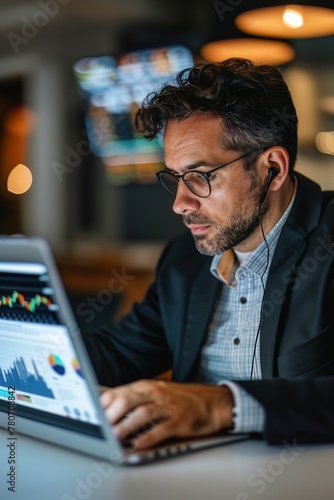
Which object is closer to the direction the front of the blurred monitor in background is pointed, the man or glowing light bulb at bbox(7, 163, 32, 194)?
the man

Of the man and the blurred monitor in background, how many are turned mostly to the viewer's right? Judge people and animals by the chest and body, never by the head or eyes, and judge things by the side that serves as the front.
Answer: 0

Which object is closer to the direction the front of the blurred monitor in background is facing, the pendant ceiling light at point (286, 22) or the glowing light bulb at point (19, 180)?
the pendant ceiling light

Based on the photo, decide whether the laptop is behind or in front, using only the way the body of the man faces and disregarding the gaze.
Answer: in front

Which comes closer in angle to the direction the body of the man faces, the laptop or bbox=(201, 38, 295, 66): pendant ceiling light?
the laptop

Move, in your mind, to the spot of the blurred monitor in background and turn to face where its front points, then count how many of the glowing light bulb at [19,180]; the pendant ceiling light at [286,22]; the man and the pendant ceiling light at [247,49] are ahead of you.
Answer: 3

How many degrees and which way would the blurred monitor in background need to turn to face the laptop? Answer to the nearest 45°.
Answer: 0° — it already faces it

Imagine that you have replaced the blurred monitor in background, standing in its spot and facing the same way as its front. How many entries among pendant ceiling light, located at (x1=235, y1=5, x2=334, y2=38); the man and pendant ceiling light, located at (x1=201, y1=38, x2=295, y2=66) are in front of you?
3

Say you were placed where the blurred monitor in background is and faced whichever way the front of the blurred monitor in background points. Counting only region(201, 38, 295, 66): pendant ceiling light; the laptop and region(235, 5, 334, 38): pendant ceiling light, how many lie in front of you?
3

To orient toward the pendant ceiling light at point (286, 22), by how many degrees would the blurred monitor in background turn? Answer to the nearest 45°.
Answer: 0° — it already faces it

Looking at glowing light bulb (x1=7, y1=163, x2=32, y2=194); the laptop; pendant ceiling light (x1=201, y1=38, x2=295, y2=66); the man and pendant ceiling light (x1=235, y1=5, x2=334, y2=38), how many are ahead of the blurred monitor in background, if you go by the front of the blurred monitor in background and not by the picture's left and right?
4

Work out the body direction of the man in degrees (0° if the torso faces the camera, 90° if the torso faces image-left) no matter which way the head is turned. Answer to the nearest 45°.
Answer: approximately 45°
